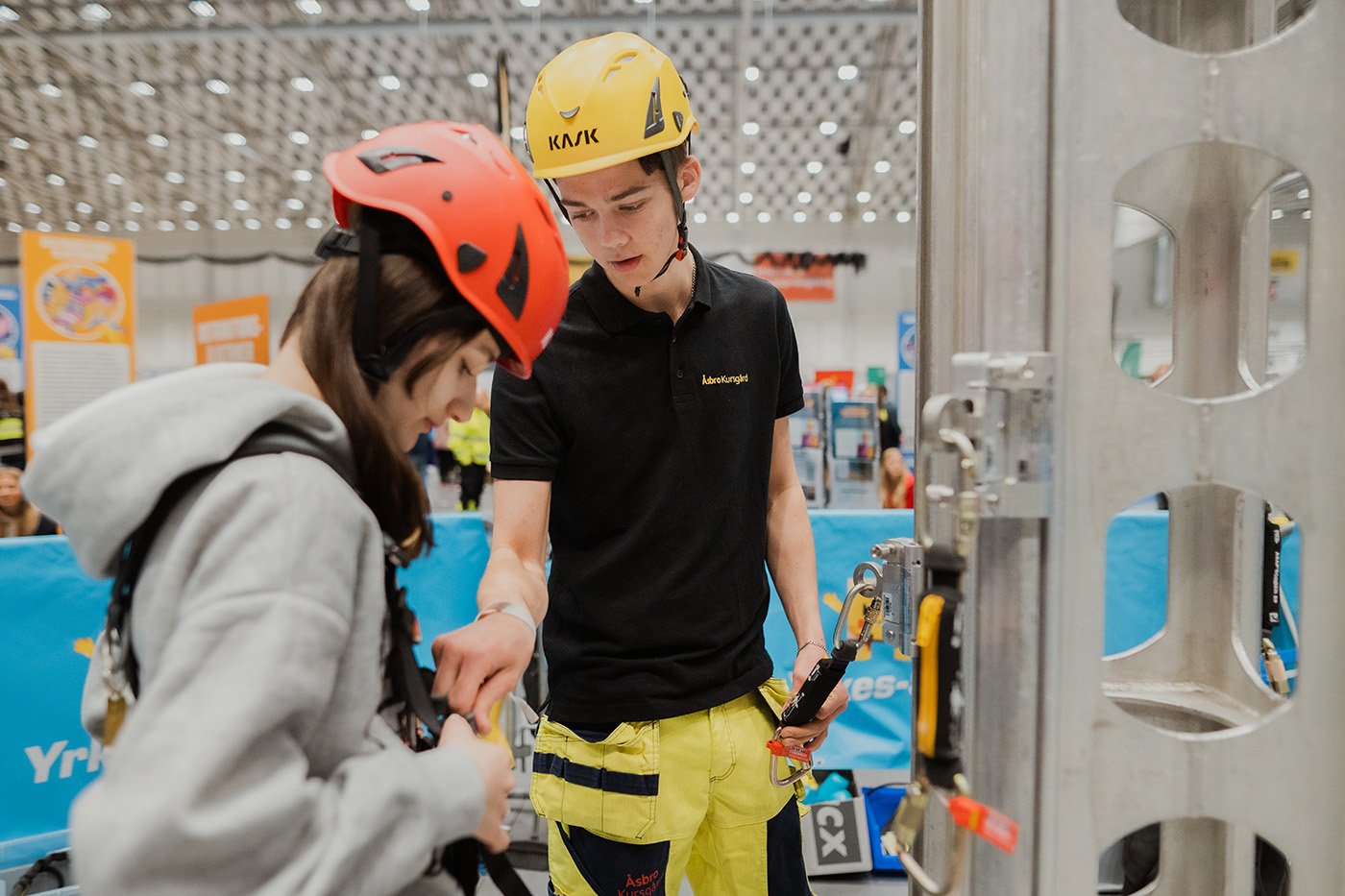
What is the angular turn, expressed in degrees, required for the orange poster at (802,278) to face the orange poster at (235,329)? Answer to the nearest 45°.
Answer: approximately 45° to its right

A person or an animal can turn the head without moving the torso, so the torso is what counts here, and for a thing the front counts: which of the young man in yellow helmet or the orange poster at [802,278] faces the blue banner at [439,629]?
the orange poster

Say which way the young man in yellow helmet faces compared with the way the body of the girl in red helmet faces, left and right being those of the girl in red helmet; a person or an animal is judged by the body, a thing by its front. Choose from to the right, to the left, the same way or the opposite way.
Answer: to the right

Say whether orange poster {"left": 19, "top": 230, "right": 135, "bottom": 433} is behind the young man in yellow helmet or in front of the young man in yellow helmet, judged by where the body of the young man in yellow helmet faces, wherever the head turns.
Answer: behind

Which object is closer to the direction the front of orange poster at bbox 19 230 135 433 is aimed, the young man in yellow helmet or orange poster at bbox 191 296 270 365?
the young man in yellow helmet

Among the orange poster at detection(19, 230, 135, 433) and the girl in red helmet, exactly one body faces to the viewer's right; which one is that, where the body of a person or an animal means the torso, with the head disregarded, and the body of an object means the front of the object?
the girl in red helmet

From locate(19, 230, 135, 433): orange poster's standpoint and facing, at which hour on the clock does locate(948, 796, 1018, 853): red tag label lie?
The red tag label is roughly at 12 o'clock from the orange poster.

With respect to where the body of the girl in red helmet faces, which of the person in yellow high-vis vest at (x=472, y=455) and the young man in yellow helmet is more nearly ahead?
the young man in yellow helmet

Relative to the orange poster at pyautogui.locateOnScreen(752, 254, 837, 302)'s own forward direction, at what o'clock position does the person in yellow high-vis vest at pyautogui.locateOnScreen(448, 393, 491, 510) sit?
The person in yellow high-vis vest is roughly at 1 o'clock from the orange poster.

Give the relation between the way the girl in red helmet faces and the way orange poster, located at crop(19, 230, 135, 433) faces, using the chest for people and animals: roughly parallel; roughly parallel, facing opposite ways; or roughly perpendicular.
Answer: roughly perpendicular

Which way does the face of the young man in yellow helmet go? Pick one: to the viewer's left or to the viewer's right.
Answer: to the viewer's left

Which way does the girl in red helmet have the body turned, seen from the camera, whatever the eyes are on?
to the viewer's right
